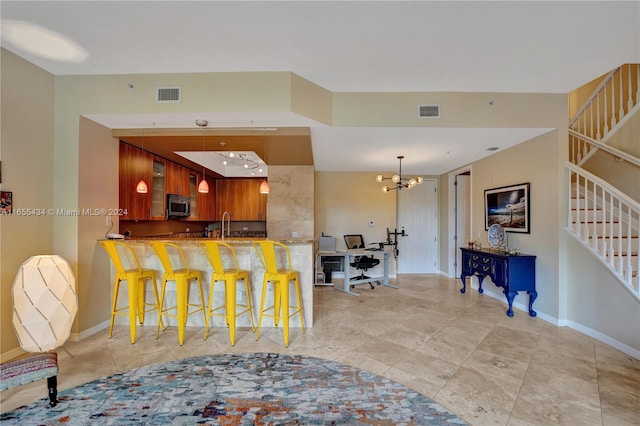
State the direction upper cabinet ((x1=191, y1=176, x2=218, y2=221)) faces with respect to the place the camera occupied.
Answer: facing the viewer and to the right of the viewer

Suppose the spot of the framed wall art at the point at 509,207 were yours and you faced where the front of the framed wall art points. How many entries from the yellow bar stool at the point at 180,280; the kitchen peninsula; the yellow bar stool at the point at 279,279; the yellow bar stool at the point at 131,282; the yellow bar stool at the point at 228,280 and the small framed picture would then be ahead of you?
6

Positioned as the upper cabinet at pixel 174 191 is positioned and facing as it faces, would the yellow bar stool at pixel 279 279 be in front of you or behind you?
in front

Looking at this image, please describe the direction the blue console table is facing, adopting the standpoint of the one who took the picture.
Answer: facing the viewer and to the left of the viewer

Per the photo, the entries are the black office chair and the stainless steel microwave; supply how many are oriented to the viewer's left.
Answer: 0

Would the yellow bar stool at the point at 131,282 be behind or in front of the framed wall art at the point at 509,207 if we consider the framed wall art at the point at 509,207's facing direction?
in front

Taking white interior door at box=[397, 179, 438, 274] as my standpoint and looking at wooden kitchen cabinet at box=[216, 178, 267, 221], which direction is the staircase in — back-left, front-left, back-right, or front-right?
back-left

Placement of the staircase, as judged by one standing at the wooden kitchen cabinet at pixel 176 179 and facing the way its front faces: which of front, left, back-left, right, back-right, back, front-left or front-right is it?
front

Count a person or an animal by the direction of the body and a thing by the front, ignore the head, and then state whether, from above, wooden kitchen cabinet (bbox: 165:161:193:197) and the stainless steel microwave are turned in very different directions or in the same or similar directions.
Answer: same or similar directions

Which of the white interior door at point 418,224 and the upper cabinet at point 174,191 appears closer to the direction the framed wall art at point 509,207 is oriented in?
the upper cabinet

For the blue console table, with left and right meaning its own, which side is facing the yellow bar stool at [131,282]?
front

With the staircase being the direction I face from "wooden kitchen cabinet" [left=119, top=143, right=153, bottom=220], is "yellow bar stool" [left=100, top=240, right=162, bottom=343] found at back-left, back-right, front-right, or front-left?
front-right
